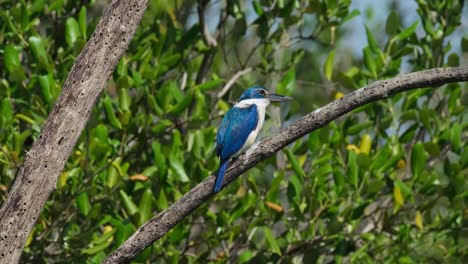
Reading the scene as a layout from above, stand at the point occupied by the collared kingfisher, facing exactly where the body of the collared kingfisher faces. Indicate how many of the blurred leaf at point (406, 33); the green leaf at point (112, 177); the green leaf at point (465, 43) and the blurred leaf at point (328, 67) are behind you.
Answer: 1

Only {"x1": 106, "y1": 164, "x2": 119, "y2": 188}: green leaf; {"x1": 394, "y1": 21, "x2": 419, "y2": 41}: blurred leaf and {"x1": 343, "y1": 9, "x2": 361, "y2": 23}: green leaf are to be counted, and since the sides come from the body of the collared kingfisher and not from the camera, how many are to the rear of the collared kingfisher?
1

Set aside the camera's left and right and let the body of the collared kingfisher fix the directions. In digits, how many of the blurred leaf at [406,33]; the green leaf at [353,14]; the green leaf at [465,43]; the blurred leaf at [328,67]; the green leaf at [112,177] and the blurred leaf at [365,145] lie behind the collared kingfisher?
1

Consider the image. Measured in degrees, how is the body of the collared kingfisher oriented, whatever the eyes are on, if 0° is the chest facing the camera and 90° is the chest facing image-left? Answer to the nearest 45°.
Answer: approximately 270°

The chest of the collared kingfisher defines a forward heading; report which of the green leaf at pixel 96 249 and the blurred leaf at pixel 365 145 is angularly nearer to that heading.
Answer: the blurred leaf

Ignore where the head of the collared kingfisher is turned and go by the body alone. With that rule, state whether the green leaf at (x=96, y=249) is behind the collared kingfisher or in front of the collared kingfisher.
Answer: behind

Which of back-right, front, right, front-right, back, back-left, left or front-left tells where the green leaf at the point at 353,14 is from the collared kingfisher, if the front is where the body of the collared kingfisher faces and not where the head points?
front-left
